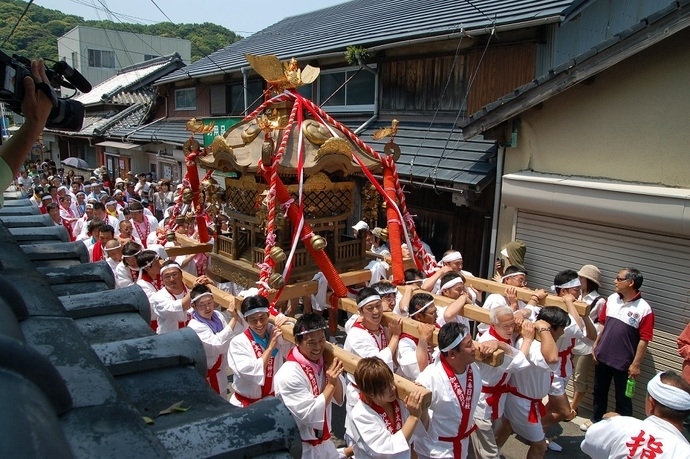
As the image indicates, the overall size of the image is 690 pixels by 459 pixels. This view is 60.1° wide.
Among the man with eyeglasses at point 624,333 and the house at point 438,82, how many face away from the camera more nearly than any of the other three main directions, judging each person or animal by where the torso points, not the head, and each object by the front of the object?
0

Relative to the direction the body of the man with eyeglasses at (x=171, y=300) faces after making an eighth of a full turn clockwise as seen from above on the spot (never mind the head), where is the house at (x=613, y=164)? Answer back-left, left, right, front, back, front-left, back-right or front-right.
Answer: left

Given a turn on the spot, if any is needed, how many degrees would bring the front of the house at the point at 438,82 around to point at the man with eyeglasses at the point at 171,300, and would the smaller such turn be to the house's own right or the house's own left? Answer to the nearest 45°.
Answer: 0° — it already faces them

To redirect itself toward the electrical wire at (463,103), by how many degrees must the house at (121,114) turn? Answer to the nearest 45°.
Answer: approximately 45° to its left

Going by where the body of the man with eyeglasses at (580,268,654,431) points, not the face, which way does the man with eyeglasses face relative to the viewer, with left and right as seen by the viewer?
facing the viewer and to the left of the viewer

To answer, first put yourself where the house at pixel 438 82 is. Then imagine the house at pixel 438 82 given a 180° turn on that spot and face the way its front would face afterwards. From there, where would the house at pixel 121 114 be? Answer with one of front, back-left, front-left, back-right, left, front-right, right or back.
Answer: left

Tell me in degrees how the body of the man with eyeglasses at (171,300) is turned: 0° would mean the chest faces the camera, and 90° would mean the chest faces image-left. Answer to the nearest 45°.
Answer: approximately 315°

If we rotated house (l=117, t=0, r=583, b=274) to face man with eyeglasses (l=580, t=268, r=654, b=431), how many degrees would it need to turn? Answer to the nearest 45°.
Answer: approximately 45° to its left

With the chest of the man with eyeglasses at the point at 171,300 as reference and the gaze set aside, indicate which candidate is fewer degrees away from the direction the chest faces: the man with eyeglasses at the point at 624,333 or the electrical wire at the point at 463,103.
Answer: the man with eyeglasses

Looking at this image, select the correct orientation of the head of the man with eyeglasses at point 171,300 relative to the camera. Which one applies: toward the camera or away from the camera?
toward the camera

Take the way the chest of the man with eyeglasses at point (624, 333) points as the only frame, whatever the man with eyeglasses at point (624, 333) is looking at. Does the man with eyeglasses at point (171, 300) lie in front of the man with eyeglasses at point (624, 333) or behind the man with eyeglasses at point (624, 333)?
in front

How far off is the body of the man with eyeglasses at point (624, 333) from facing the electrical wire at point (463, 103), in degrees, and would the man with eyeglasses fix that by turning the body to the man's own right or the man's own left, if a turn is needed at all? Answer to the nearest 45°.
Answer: approximately 90° to the man's own right

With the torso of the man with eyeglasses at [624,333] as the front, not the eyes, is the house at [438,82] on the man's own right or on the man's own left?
on the man's own right
